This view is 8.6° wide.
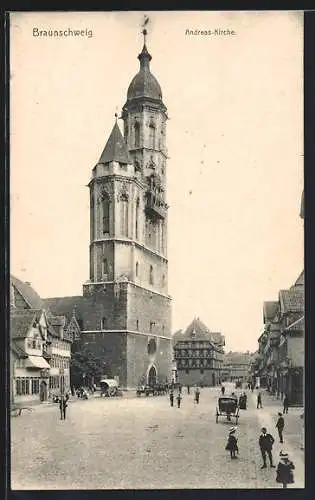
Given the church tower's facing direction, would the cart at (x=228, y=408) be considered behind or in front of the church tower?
in front

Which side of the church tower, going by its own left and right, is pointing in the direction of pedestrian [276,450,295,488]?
front

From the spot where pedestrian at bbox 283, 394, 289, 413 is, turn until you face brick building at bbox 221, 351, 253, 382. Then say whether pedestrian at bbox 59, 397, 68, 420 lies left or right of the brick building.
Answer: left

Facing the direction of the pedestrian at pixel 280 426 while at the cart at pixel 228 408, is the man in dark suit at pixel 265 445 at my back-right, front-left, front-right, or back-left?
front-right

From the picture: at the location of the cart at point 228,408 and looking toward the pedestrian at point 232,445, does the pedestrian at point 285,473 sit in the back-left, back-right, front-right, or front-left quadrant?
front-left

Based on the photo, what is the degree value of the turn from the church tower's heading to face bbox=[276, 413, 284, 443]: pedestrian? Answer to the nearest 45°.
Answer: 0° — it already faces them

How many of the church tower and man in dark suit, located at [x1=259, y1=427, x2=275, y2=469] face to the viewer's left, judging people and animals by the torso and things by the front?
0

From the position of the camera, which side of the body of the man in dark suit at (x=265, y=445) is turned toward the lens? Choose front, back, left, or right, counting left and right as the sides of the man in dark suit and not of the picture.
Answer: front

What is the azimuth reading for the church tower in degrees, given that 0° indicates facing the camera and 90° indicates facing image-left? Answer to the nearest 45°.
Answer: approximately 315°
